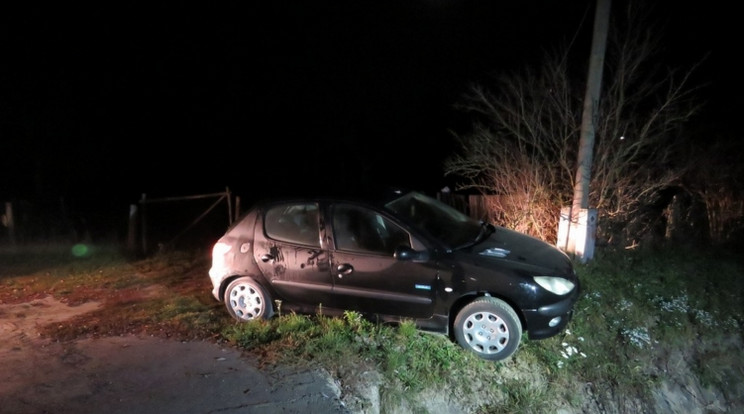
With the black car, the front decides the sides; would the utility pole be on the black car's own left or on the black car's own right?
on the black car's own left

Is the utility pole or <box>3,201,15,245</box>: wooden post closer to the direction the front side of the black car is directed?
the utility pole

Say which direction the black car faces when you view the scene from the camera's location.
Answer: facing the viewer and to the right of the viewer

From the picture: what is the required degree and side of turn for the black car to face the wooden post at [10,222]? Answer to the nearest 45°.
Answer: approximately 180°

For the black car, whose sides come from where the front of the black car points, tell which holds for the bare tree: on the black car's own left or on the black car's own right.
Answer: on the black car's own left

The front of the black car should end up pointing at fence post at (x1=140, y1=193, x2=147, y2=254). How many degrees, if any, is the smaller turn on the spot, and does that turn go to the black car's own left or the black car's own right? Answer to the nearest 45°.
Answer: approximately 180°

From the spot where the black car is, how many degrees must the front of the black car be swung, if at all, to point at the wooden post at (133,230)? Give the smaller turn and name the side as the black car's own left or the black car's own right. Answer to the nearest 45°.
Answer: approximately 180°
